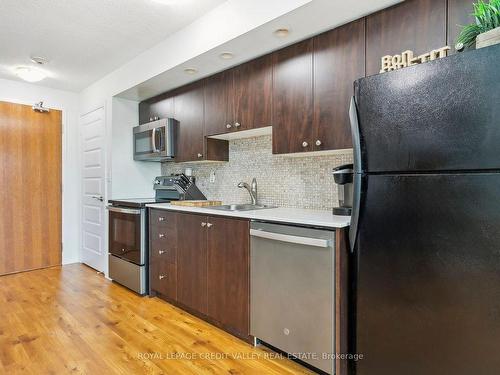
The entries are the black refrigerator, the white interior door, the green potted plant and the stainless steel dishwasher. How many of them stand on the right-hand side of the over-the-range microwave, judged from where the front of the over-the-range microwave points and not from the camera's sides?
1

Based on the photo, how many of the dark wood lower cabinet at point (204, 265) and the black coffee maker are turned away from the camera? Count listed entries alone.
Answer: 0

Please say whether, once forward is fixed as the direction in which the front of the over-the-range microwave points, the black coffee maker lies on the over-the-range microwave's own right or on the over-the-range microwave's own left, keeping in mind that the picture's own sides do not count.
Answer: on the over-the-range microwave's own left

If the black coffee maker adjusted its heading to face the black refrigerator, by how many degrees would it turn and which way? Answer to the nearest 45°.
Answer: approximately 90° to its left

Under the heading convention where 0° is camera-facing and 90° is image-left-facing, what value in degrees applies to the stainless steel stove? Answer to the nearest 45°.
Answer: approximately 45°

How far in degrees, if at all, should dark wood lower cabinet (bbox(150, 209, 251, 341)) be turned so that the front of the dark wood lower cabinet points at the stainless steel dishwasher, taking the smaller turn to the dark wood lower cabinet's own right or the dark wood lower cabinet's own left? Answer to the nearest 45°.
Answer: approximately 90° to the dark wood lower cabinet's own left

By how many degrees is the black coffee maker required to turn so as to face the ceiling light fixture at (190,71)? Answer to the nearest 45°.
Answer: approximately 45° to its right

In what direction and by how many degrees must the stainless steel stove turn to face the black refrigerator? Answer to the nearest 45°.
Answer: approximately 90° to its left

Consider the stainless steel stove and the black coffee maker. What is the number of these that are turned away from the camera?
0

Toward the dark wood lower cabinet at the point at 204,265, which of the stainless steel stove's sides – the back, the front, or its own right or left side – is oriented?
left

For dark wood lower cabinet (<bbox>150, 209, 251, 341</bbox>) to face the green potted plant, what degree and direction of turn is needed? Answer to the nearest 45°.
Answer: approximately 90° to its left

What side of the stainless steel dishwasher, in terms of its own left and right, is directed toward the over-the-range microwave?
right

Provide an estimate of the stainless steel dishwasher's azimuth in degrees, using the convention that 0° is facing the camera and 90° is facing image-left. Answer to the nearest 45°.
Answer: approximately 45°
